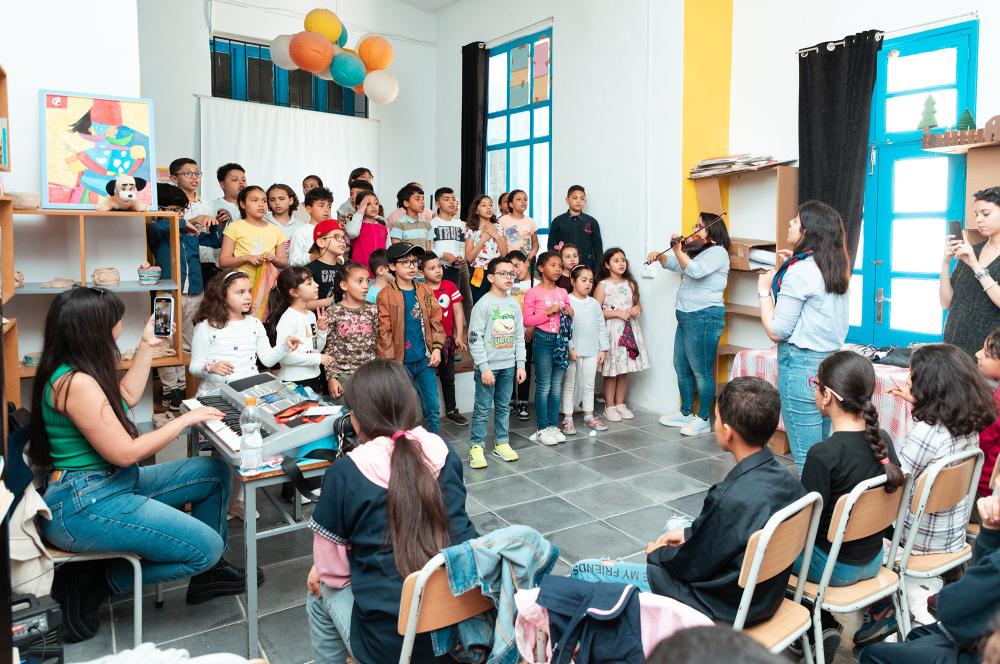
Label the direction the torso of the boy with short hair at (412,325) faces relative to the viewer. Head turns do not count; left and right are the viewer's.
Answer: facing the viewer and to the right of the viewer

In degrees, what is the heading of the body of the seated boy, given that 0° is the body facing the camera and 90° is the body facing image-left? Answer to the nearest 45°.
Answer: approximately 135°

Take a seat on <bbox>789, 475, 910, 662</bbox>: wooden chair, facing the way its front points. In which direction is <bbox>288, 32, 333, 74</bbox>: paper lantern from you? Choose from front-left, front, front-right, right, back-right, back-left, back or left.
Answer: front

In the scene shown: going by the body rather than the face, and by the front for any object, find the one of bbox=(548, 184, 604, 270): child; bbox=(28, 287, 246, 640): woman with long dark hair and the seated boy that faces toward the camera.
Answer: the child

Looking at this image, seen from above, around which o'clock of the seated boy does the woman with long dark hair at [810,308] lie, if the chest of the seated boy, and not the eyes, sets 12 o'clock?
The woman with long dark hair is roughly at 2 o'clock from the seated boy.

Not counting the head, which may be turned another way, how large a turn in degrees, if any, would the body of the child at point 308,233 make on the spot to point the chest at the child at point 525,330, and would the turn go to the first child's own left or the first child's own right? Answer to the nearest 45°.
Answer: approximately 45° to the first child's own left

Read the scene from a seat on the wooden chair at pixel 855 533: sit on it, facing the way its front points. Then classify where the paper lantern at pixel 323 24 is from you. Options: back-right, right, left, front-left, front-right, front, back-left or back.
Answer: front

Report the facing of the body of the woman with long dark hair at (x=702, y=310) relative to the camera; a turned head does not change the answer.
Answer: to the viewer's left

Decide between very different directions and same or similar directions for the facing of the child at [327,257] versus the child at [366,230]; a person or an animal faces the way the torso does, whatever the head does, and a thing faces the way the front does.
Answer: same or similar directions

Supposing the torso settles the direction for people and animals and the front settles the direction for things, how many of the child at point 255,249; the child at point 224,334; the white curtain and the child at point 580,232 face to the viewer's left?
0

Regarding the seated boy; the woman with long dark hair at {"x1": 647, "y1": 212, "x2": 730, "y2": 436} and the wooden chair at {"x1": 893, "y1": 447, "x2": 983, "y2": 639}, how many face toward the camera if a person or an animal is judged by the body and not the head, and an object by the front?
0

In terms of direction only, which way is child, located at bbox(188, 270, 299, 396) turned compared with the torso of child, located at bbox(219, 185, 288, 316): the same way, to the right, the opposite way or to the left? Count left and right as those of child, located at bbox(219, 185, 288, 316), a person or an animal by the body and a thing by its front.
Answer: the same way

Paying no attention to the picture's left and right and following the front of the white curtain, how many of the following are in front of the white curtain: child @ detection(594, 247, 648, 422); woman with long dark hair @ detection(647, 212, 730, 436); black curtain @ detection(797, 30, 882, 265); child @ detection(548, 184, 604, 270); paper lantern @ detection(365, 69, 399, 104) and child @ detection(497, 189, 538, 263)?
6

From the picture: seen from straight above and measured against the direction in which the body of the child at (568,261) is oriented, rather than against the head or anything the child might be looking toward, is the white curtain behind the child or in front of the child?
behind

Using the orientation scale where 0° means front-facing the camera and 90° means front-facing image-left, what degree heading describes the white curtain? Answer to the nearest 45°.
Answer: approximately 315°

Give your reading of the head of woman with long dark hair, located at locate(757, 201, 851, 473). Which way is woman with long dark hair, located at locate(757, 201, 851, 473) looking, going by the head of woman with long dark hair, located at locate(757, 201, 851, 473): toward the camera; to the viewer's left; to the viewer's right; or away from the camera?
to the viewer's left

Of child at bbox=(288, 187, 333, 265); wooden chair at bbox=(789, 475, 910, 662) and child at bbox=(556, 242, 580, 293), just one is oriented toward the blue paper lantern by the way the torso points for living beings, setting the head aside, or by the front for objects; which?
the wooden chair
